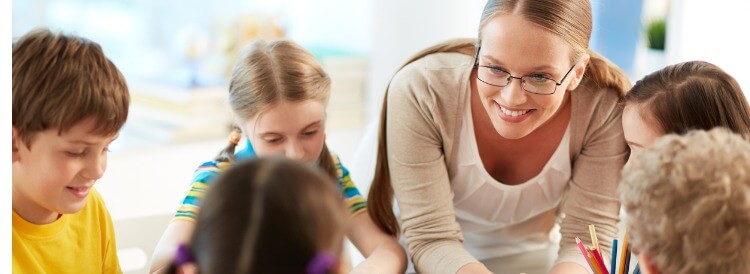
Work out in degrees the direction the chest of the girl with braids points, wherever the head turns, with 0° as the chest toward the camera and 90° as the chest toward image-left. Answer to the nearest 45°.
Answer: approximately 0°

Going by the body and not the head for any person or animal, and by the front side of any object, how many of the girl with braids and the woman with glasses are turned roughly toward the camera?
2

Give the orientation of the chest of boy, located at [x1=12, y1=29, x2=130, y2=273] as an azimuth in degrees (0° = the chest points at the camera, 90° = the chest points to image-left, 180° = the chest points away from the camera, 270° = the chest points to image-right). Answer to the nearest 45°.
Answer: approximately 315°

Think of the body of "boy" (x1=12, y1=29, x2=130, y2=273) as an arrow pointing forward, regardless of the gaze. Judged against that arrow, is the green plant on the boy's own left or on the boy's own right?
on the boy's own left

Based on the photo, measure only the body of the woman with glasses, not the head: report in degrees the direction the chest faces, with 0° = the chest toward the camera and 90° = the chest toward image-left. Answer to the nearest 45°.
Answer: approximately 0°

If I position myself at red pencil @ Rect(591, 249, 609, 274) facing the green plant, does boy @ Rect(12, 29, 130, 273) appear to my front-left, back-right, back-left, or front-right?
back-left

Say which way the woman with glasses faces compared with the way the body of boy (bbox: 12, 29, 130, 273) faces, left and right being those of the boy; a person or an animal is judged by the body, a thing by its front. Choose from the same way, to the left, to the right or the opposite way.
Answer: to the right

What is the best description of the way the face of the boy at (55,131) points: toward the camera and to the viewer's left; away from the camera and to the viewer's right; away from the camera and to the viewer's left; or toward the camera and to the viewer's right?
toward the camera and to the viewer's right

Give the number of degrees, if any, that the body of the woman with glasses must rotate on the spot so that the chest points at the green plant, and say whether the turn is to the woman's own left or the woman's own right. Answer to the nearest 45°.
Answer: approximately 180°
